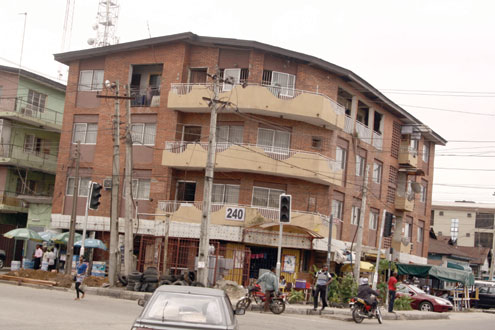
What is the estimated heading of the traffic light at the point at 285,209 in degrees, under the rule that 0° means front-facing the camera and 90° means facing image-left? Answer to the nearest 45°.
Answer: approximately 0°

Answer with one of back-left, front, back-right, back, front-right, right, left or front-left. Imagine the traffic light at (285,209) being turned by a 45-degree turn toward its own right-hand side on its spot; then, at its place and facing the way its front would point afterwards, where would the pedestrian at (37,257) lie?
right

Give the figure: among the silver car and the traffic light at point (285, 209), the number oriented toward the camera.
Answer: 1

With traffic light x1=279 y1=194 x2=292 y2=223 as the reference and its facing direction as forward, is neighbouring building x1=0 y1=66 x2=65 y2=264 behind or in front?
behind

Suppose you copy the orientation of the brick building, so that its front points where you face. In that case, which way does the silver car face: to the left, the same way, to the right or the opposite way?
the opposite way

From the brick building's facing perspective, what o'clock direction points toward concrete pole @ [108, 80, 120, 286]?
The concrete pole is roughly at 1 o'clock from the brick building.

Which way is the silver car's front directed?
away from the camera

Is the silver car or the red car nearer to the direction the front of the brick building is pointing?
the silver car
